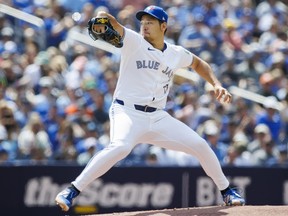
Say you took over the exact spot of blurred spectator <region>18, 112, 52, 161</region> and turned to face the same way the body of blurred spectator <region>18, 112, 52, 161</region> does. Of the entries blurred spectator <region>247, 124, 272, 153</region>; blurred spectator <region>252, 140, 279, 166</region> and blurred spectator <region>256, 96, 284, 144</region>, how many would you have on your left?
3

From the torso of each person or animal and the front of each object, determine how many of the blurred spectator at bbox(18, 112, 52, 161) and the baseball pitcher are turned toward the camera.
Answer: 2

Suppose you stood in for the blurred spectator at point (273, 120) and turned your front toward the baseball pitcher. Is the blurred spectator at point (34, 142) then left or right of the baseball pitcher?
right

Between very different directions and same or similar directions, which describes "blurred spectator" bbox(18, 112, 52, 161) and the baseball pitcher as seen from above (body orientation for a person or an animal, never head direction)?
same or similar directions

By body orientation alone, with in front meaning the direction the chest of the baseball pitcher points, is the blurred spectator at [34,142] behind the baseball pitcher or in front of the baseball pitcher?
behind

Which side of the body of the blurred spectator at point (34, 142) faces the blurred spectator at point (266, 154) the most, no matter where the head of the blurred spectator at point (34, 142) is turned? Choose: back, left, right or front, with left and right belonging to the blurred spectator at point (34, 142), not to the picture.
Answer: left

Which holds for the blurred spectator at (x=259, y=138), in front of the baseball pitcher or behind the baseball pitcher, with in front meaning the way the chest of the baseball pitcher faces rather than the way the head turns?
behind

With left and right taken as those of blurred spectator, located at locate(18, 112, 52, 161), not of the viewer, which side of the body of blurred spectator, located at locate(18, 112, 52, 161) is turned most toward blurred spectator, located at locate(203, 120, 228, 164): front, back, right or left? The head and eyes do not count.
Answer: left

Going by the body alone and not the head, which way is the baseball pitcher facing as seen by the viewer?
toward the camera

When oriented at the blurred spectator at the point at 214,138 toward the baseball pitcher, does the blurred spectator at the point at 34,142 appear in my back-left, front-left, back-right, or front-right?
front-right

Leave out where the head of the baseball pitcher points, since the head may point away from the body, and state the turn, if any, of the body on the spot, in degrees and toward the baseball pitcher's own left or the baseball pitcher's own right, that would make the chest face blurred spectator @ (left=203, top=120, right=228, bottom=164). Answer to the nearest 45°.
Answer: approximately 180°

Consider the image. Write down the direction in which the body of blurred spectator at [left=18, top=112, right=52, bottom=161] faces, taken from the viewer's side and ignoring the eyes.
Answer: toward the camera

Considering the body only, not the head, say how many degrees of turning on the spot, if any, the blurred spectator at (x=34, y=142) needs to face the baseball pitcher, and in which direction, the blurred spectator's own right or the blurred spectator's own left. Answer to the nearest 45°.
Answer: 0° — they already face them
